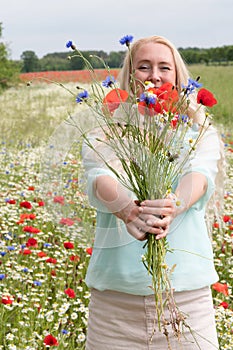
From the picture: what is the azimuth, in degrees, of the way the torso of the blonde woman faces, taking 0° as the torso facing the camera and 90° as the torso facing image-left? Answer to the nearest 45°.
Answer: approximately 0°

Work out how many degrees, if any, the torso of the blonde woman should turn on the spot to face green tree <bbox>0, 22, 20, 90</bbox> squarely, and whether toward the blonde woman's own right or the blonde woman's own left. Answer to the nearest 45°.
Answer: approximately 180°
